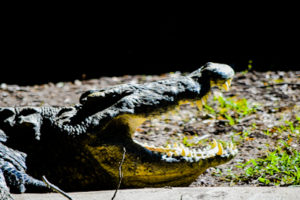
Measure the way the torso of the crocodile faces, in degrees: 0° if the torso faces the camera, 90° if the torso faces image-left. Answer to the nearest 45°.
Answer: approximately 270°

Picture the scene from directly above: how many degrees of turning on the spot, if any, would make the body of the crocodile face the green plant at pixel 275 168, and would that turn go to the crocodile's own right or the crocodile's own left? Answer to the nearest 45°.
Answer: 0° — it already faces it
